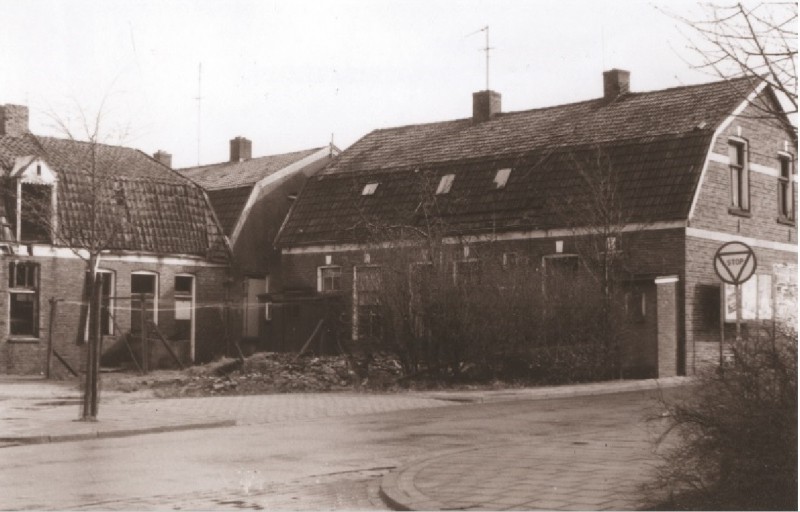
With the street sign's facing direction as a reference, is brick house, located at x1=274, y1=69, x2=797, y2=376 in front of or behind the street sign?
behind

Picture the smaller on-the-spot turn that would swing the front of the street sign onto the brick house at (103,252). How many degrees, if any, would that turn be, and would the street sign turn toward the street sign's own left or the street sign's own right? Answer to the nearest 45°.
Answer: approximately 135° to the street sign's own right

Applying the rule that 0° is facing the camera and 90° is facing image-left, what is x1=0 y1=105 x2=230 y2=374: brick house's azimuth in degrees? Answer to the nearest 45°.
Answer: approximately 0°

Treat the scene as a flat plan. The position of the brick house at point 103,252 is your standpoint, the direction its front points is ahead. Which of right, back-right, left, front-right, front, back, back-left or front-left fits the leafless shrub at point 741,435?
front

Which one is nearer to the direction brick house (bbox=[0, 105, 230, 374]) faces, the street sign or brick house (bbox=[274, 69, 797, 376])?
the street sign

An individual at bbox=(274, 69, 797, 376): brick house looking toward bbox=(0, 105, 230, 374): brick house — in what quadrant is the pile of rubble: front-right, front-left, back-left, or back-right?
front-left

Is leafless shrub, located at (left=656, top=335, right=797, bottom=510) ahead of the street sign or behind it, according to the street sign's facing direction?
ahead

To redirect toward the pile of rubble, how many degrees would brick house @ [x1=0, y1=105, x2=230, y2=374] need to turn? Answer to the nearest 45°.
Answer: approximately 45° to its left

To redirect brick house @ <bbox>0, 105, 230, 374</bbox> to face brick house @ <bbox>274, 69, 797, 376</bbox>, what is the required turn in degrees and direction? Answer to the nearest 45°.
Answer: approximately 45° to its left

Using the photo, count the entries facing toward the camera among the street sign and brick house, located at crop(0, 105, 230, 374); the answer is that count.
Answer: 2

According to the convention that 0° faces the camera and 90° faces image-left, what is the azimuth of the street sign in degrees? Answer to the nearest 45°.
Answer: approximately 0°

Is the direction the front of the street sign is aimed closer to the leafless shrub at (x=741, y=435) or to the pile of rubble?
the leafless shrub
